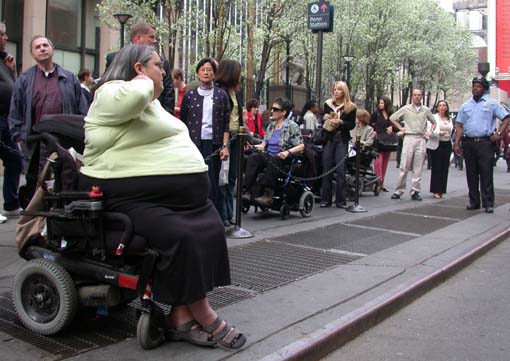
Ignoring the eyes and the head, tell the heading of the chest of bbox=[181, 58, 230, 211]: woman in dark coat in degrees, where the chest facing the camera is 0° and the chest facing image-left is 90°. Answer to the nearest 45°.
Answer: approximately 0°

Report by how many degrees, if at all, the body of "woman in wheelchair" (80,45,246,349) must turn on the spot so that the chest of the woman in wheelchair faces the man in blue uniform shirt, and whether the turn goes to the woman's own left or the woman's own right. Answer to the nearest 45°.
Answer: approximately 45° to the woman's own left

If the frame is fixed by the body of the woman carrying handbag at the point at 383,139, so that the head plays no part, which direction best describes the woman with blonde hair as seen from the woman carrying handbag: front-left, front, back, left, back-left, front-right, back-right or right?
front-right

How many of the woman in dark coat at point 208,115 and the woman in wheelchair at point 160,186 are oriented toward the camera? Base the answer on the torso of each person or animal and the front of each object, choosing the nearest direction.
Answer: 1

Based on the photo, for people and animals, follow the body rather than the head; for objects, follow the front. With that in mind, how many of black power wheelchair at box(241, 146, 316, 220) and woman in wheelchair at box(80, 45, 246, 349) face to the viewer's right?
1

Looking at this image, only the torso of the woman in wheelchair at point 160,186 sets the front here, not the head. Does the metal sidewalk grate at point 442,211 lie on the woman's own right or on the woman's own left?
on the woman's own left

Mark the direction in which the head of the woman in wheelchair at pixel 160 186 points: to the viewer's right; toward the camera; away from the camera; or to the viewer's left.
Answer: to the viewer's right

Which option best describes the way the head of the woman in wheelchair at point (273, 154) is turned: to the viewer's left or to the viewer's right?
to the viewer's left

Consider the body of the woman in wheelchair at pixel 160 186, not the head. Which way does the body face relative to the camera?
to the viewer's right
